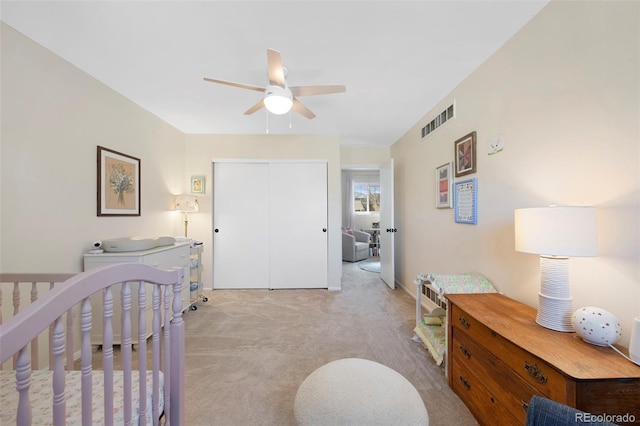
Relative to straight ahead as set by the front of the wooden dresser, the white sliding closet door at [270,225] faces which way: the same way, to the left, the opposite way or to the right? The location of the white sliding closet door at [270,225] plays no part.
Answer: to the left

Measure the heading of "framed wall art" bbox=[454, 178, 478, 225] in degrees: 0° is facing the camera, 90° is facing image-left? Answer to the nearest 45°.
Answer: approximately 45°

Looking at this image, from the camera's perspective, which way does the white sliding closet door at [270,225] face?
toward the camera

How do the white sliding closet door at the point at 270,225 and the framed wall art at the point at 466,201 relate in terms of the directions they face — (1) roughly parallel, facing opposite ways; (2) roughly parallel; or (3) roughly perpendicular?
roughly perpendicular

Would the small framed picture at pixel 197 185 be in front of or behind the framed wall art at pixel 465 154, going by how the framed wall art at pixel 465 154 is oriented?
in front

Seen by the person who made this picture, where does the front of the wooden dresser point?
facing the viewer and to the left of the viewer

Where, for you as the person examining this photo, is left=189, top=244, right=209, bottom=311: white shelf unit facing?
facing the viewer and to the right of the viewer

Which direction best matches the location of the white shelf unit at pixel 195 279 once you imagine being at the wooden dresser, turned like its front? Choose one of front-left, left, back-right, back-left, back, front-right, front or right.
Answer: front-right

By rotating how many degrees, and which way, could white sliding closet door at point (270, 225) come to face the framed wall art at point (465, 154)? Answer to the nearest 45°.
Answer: approximately 45° to its left

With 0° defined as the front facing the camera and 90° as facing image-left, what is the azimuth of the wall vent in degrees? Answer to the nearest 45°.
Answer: approximately 45°

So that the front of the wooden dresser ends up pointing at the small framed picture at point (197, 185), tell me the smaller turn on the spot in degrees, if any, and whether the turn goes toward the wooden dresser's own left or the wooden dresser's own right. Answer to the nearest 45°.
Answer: approximately 45° to the wooden dresser's own right

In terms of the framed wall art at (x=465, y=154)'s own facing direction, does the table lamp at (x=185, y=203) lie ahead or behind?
ahead

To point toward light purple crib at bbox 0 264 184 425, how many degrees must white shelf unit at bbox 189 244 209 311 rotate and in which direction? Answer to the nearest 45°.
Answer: approximately 45° to its right

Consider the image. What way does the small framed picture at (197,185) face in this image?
toward the camera

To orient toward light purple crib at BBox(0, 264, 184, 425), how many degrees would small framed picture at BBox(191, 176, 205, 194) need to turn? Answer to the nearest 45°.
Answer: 0° — it already faces it

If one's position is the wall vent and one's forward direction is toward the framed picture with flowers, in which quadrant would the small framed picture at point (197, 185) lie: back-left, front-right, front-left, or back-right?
front-right

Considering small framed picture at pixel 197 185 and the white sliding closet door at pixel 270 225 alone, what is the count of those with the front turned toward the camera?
2
